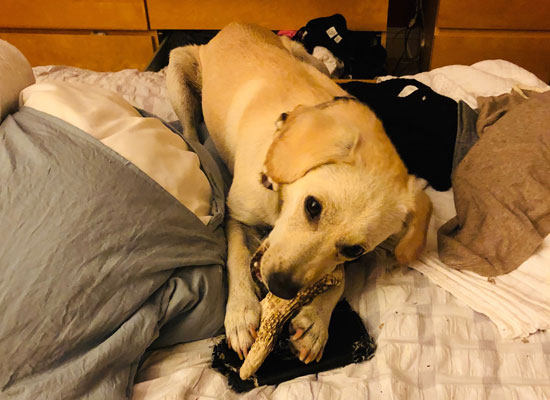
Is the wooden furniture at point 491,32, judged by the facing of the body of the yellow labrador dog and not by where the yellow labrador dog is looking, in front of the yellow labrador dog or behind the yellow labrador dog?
behind

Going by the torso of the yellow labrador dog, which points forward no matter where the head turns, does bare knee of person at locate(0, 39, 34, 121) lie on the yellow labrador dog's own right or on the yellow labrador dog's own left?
on the yellow labrador dog's own right

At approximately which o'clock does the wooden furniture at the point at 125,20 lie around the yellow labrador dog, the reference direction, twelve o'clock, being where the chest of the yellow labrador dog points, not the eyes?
The wooden furniture is roughly at 5 o'clock from the yellow labrador dog.

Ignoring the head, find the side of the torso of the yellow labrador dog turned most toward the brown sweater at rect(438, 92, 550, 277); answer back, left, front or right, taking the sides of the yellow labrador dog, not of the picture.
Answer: left

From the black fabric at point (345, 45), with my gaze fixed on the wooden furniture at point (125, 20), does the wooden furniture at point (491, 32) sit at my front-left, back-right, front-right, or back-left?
back-right

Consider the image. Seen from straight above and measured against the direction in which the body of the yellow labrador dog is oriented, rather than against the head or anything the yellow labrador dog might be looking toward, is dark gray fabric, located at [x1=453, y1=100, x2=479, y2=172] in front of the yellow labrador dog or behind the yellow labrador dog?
behind

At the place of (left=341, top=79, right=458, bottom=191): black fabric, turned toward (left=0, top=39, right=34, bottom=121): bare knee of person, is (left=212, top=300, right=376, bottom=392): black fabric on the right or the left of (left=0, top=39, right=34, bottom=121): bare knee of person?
left
